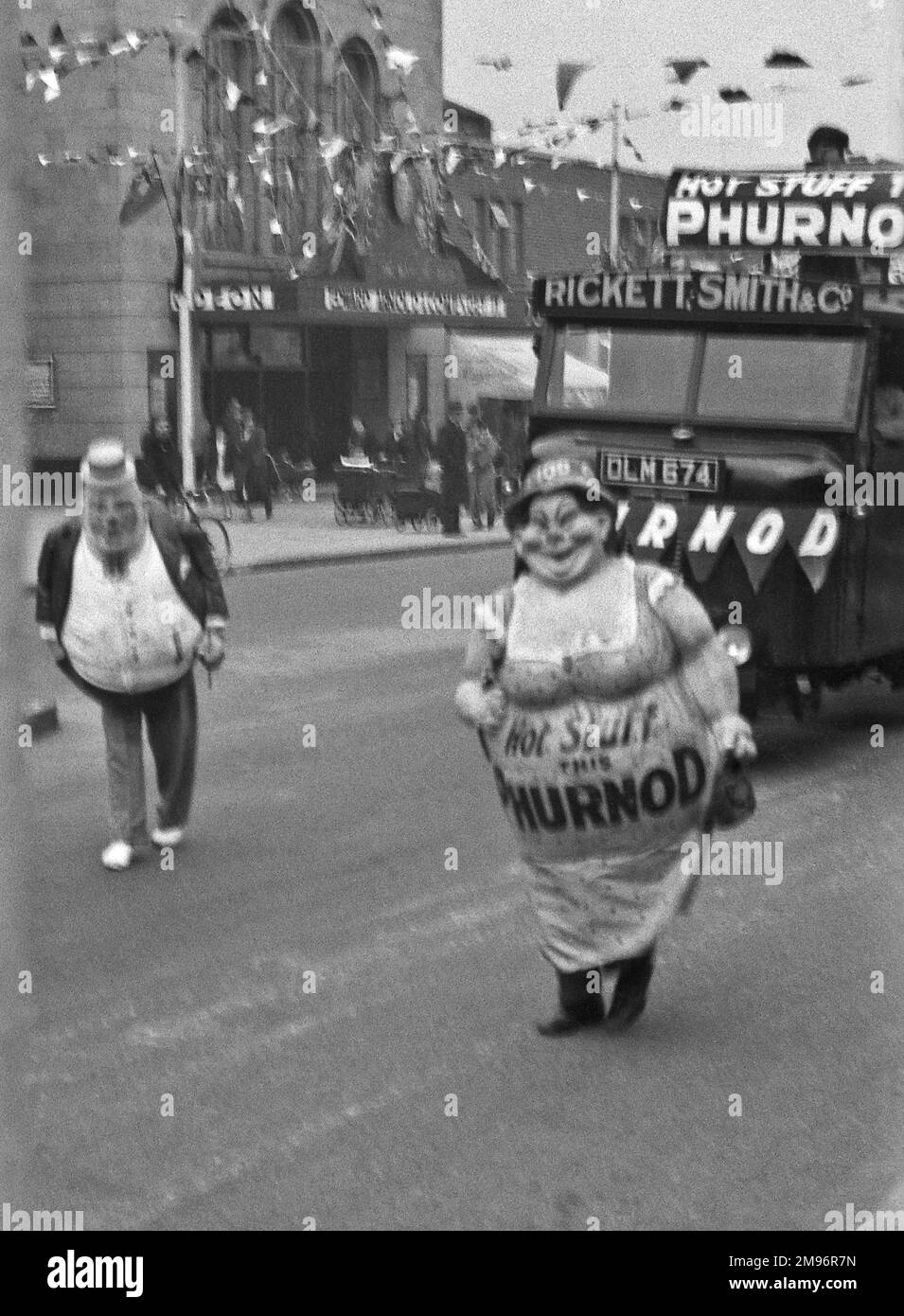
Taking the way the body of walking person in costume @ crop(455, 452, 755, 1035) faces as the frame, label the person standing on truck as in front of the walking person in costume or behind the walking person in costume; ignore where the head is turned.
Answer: behind

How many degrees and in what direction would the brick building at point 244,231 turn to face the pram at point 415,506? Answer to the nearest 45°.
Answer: approximately 45° to its right

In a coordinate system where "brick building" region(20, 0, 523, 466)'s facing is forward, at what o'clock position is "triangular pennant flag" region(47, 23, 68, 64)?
The triangular pennant flag is roughly at 2 o'clock from the brick building.

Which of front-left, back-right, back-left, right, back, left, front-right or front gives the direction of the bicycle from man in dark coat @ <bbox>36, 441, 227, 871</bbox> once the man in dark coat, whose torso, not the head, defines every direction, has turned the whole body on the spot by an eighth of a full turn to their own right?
back-right

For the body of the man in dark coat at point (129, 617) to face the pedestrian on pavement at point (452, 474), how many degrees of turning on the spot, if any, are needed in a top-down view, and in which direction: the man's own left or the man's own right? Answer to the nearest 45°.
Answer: approximately 180°

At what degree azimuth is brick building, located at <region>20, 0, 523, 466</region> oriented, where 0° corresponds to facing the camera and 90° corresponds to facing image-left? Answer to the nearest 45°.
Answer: approximately 315°

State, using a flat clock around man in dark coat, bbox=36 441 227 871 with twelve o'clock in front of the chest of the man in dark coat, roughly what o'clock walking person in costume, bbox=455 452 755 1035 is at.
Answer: The walking person in costume is roughly at 11 o'clock from the man in dark coat.

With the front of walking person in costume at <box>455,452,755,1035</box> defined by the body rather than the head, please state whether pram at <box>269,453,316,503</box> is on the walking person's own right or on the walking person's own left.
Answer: on the walking person's own right

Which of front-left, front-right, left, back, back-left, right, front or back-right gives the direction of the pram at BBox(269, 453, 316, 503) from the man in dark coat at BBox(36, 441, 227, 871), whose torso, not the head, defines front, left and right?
back

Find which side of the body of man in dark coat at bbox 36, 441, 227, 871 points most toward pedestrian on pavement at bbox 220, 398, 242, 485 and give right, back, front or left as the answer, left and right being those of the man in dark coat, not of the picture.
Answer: back
